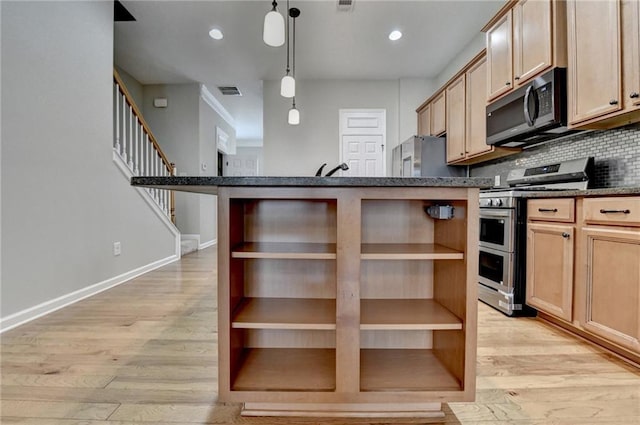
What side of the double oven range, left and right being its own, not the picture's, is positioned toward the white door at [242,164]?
right

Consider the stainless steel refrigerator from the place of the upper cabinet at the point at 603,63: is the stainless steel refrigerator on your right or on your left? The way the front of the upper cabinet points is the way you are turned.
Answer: on your right

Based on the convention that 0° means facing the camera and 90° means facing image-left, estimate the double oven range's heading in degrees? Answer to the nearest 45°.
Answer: approximately 45°

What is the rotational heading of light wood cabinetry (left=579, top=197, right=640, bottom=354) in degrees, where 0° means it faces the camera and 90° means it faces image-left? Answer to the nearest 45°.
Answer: approximately 45°

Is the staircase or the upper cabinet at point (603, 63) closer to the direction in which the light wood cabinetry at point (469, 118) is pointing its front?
the staircase

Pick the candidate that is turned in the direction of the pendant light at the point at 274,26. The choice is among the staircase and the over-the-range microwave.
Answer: the over-the-range microwave

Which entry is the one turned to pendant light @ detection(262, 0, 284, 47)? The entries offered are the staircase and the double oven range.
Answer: the double oven range

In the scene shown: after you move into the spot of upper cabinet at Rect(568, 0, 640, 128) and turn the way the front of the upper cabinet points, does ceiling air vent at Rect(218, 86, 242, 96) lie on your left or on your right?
on your right
